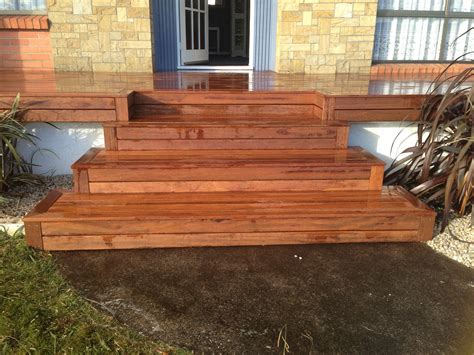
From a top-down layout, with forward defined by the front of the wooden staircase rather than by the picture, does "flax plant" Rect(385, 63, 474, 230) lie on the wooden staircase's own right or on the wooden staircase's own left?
on the wooden staircase's own left

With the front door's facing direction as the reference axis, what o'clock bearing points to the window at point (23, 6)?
The window is roughly at 4 o'clock from the front door.

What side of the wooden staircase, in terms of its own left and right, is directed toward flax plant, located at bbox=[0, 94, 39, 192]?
right

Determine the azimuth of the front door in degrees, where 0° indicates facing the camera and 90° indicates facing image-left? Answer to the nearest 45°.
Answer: approximately 315°

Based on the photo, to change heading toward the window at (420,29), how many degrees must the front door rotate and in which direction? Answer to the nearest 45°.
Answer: approximately 45° to its left

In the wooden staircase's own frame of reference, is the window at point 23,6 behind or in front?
behind

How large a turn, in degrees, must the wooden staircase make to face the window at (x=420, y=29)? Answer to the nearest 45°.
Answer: approximately 135° to its left

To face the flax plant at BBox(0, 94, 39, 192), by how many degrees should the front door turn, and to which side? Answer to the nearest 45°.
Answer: approximately 45° to its right

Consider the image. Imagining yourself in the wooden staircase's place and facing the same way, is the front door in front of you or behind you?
behind

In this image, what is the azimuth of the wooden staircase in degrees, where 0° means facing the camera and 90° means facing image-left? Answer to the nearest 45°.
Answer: approximately 0°
